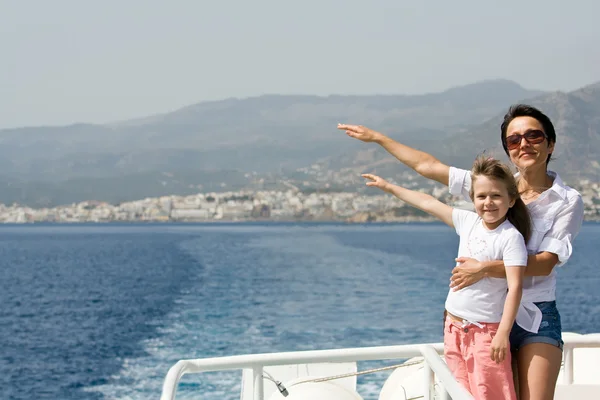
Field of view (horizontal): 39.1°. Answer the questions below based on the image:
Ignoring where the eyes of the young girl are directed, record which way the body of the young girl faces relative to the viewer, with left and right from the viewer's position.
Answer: facing the viewer and to the left of the viewer

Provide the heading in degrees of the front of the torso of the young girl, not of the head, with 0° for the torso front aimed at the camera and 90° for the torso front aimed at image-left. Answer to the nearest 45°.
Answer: approximately 45°
